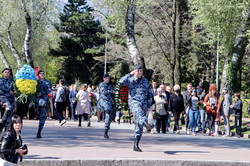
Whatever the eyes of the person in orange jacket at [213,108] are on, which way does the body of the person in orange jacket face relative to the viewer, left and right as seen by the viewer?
facing the viewer

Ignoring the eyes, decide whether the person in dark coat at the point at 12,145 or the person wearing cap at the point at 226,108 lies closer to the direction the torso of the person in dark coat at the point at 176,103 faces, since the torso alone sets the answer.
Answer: the person in dark coat

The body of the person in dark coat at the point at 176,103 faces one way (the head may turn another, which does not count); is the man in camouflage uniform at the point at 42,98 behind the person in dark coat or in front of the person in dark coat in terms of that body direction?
in front

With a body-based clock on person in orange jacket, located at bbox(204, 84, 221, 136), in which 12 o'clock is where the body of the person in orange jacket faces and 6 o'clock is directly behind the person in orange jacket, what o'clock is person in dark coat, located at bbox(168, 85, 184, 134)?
The person in dark coat is roughly at 2 o'clock from the person in orange jacket.

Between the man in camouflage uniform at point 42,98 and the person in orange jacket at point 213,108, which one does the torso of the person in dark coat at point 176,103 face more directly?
the man in camouflage uniform

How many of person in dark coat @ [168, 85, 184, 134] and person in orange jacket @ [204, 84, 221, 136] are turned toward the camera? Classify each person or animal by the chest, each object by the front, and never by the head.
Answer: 2

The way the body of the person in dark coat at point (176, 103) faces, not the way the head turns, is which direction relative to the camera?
toward the camera
